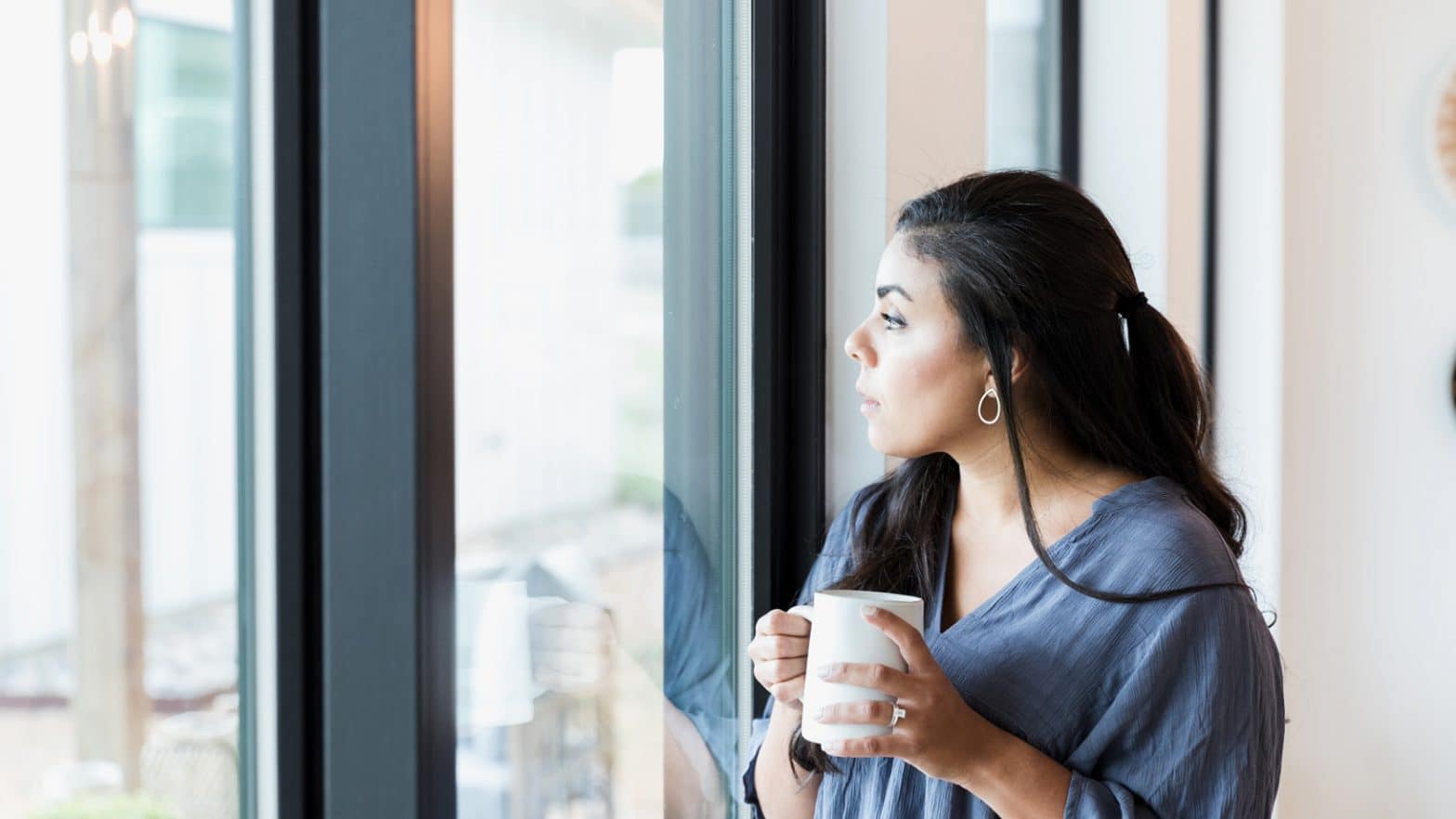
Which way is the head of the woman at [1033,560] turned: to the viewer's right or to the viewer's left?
to the viewer's left

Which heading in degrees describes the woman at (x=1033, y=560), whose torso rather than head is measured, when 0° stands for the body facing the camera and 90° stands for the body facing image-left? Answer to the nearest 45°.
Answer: approximately 45°
